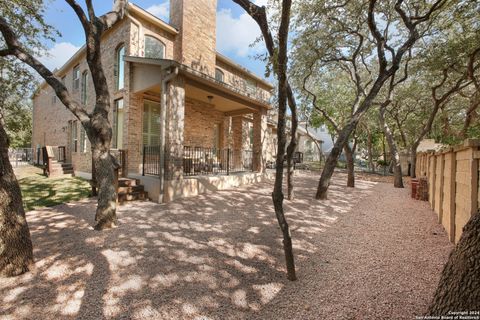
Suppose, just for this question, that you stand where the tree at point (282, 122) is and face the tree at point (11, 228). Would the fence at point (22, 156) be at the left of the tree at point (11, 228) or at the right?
right

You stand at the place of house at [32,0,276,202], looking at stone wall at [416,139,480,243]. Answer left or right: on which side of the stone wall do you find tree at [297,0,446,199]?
left
